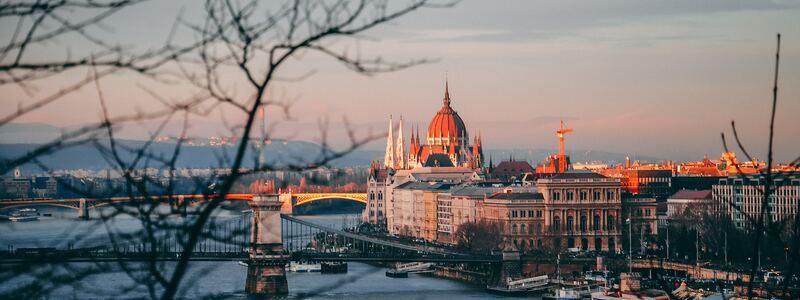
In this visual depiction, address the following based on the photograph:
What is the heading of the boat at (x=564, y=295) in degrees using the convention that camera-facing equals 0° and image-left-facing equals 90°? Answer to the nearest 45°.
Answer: approximately 90°

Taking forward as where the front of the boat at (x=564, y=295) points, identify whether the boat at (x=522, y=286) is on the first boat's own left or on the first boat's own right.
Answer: on the first boat's own right
